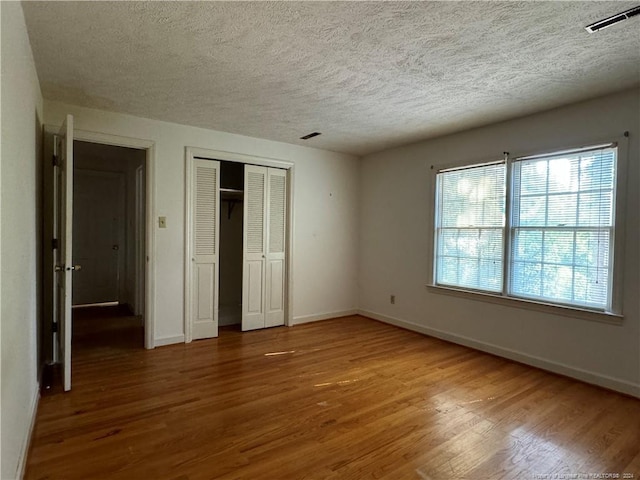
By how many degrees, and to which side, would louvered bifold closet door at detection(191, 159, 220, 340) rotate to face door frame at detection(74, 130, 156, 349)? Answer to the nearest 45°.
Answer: approximately 90° to its right

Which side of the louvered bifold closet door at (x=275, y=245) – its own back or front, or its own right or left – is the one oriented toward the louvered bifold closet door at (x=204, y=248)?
right

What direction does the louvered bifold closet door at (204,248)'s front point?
toward the camera

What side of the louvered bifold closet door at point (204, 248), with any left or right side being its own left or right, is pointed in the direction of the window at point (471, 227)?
left

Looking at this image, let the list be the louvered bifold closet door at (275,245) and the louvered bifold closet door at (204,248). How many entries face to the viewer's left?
0

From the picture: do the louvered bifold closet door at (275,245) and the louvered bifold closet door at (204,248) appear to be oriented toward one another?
no

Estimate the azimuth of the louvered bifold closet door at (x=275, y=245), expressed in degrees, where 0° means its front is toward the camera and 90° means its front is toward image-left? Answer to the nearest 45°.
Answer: approximately 315°

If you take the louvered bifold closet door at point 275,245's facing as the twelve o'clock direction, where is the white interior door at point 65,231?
The white interior door is roughly at 3 o'clock from the louvered bifold closet door.

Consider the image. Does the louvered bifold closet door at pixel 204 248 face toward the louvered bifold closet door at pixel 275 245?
no

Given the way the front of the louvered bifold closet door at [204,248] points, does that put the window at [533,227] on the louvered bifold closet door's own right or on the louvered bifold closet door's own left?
on the louvered bifold closet door's own left

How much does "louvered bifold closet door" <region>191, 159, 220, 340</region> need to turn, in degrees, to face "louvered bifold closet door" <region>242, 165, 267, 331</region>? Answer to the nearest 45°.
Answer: approximately 90° to its left

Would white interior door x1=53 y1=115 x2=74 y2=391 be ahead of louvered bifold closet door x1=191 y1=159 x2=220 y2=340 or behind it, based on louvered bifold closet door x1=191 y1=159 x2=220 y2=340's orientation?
ahead
